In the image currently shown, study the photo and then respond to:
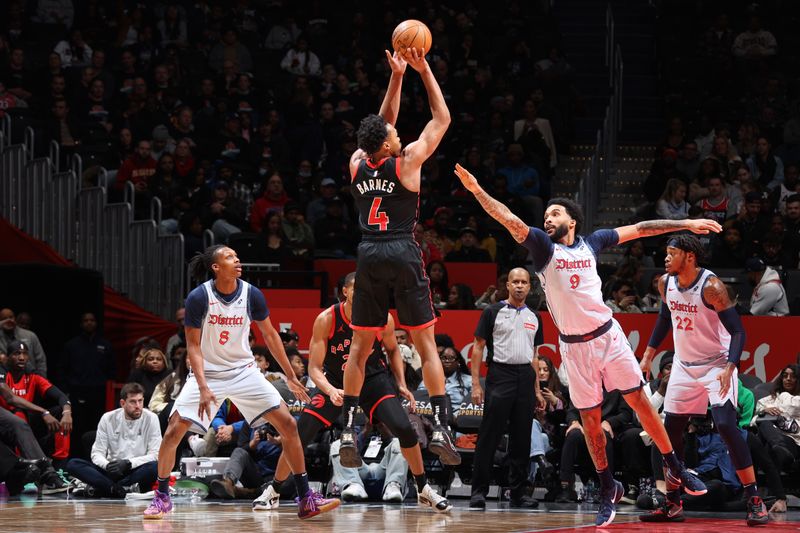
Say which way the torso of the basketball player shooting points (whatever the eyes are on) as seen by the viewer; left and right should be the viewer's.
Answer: facing away from the viewer and to the right of the viewer

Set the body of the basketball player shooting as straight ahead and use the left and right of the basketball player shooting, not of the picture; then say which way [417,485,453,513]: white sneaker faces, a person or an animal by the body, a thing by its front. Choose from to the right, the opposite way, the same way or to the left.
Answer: to the right

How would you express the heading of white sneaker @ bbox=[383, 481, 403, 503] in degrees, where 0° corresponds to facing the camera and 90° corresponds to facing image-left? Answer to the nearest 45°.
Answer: approximately 0°

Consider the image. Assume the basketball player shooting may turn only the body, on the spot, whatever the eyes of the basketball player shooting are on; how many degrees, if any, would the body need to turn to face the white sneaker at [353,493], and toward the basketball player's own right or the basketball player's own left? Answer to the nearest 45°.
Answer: approximately 45° to the basketball player's own left

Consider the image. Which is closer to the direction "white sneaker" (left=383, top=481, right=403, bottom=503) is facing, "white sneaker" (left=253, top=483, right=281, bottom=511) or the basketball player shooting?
the basketball player shooting

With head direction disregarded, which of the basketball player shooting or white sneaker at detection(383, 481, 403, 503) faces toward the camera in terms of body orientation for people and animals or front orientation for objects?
the white sneaker

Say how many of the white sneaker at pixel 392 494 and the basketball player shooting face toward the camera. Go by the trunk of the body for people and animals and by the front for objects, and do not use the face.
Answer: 1

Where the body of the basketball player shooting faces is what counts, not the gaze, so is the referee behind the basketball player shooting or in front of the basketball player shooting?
in front

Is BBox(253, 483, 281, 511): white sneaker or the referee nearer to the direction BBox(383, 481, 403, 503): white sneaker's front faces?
the white sneaker

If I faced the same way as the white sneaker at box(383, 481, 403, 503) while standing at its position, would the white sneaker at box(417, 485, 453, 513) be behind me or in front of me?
in front

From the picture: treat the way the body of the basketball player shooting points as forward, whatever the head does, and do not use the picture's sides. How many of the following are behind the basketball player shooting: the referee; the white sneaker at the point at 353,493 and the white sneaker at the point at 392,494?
0

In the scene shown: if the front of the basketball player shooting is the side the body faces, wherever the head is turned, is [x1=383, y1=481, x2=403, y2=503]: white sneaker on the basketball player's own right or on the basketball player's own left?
on the basketball player's own left

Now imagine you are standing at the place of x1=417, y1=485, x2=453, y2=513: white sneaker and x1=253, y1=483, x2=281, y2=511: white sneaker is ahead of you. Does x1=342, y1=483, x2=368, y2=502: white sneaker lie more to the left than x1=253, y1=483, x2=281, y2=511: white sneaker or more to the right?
right

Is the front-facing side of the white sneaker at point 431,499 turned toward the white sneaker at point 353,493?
no
